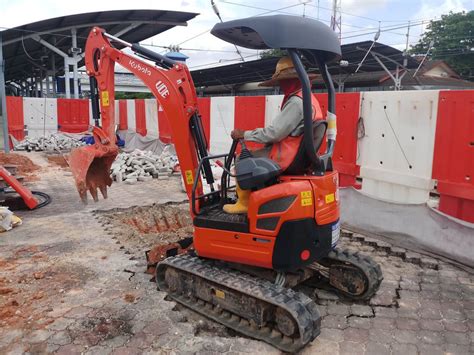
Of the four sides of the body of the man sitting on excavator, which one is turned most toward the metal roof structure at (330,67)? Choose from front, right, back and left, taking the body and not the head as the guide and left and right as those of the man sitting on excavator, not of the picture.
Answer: right

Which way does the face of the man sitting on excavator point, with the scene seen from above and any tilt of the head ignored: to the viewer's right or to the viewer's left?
to the viewer's left

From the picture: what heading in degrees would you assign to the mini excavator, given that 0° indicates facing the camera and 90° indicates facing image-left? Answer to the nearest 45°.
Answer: approximately 135°

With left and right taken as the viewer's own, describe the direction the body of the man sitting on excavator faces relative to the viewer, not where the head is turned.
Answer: facing to the left of the viewer

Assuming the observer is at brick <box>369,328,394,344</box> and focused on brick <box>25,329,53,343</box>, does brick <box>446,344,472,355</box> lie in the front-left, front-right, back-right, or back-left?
back-left

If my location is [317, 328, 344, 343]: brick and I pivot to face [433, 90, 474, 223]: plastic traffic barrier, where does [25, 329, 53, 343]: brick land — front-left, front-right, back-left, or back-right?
back-left

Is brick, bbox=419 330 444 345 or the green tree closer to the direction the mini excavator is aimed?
the green tree

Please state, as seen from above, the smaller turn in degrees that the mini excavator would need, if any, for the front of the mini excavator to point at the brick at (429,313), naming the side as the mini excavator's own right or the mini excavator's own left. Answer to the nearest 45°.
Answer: approximately 135° to the mini excavator's own right
